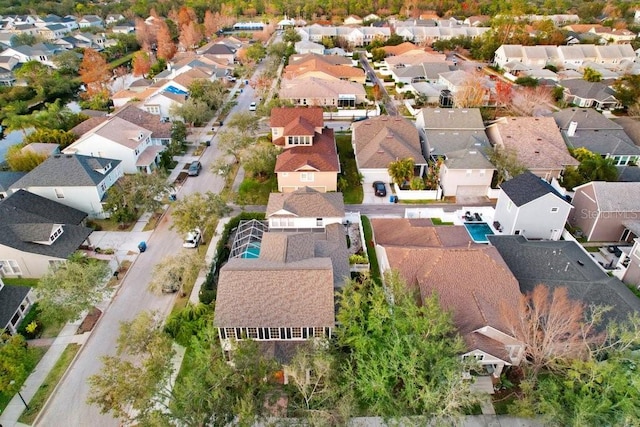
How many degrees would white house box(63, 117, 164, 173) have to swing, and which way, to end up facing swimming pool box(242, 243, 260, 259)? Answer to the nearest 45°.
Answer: approximately 45° to its right

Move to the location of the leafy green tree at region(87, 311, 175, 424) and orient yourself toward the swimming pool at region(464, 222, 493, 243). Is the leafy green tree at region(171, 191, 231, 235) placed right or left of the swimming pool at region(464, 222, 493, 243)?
left

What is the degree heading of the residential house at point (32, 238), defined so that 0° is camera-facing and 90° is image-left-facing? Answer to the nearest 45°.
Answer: approximately 315°

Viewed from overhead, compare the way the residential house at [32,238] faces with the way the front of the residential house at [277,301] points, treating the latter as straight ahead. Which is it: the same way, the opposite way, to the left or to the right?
to the left

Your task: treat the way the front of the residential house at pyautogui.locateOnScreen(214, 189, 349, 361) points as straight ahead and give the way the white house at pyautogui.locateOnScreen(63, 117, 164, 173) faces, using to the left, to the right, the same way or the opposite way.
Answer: to the left

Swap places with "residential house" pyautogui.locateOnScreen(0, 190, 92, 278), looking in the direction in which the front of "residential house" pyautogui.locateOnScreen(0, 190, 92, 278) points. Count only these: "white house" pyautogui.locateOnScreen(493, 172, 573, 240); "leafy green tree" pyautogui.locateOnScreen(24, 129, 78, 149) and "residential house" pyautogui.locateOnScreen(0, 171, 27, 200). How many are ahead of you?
1

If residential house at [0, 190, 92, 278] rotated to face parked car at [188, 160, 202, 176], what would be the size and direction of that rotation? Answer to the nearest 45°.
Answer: approximately 90° to its left

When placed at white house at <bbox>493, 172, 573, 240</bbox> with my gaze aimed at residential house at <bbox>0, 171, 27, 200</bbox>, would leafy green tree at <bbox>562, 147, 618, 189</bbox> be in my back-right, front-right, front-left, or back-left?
back-right

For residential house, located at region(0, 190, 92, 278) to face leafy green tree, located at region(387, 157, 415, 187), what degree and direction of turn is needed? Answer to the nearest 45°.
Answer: approximately 45° to its left

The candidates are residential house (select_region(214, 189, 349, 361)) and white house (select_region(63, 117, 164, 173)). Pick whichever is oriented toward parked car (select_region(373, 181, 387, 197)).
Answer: the white house

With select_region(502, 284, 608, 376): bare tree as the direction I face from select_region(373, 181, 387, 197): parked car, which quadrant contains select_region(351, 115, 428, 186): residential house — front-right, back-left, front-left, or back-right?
back-left

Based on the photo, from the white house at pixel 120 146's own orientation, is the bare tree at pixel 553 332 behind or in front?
in front
